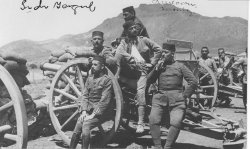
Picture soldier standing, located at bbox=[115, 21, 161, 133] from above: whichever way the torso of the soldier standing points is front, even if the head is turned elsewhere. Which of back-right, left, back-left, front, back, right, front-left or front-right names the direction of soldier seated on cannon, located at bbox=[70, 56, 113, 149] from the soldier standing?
front-right

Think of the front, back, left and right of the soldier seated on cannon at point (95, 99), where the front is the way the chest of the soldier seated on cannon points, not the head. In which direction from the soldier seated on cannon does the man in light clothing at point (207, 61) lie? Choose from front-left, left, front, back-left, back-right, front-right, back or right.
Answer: back

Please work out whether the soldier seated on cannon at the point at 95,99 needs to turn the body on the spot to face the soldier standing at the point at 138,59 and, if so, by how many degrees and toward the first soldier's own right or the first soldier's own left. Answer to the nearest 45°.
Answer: approximately 180°

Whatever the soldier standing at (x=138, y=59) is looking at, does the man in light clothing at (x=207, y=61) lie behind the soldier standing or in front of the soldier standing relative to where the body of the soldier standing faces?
behind

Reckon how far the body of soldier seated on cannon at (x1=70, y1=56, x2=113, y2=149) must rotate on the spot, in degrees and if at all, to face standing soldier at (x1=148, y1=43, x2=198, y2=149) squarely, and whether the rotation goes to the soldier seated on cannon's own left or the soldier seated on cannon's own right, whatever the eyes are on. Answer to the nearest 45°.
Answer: approximately 135° to the soldier seated on cannon's own left

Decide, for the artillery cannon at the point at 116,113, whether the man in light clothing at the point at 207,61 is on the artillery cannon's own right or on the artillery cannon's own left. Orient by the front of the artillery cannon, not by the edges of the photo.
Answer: on the artillery cannon's own right

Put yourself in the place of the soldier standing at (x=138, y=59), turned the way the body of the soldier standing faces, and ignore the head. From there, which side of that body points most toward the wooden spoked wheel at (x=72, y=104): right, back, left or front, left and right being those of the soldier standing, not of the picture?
right

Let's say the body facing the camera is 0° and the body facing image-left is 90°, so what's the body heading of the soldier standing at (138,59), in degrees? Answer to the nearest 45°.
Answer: approximately 0°

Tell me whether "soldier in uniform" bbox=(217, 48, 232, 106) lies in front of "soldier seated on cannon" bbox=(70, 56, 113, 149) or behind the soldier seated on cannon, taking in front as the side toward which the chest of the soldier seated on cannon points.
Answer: behind
